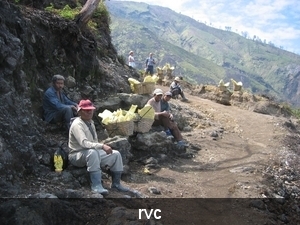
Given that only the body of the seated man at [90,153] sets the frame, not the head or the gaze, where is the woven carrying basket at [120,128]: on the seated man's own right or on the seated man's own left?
on the seated man's own left

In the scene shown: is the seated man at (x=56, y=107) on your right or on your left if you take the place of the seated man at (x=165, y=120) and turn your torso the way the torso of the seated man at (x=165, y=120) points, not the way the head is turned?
on your right

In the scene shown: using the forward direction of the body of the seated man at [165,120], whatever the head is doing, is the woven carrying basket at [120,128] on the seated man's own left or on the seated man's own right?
on the seated man's own right

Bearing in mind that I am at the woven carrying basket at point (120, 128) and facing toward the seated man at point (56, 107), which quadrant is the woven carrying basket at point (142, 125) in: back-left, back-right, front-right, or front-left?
back-right

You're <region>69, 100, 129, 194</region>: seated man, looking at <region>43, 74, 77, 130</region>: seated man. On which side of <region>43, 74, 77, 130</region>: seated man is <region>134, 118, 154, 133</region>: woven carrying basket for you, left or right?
right

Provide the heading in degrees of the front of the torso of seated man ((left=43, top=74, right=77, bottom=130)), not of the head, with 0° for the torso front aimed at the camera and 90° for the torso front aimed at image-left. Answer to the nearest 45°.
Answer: approximately 315°

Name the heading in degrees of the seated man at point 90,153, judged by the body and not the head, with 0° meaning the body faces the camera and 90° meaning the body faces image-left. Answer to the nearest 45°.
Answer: approximately 315°

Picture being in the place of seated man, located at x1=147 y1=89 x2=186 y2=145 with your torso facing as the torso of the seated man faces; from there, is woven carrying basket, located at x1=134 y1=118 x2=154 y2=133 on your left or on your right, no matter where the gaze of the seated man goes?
on your right
